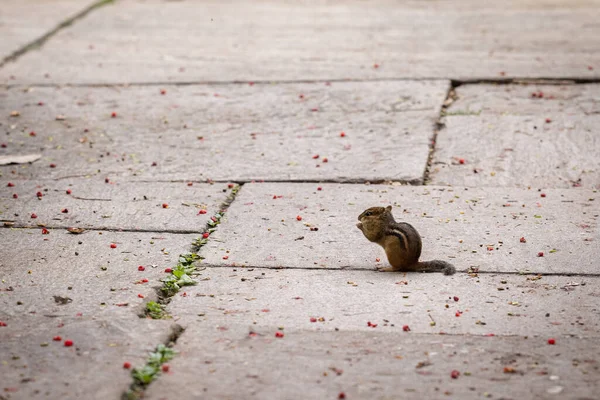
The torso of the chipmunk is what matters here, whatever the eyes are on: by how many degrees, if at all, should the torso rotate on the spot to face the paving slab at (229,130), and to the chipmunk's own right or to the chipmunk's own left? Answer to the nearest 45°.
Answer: approximately 45° to the chipmunk's own right

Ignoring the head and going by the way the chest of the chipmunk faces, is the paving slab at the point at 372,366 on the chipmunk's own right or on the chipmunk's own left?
on the chipmunk's own left

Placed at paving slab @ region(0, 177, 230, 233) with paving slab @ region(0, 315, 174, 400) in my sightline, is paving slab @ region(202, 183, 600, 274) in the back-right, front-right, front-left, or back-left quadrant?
front-left

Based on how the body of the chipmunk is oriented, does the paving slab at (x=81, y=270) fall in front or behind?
in front

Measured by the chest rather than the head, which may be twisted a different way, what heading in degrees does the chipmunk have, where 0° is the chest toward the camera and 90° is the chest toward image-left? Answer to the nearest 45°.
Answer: approximately 90°

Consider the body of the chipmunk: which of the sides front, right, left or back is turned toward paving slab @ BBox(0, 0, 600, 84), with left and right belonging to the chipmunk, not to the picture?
right

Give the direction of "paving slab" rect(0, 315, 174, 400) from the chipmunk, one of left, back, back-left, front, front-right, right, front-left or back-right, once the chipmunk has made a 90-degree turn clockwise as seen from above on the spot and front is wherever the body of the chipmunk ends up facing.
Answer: back-left

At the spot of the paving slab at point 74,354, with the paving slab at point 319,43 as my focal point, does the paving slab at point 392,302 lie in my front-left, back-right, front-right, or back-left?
front-right

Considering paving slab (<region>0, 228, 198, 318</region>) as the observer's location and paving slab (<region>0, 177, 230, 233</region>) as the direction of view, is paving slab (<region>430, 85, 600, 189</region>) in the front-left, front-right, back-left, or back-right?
front-right
